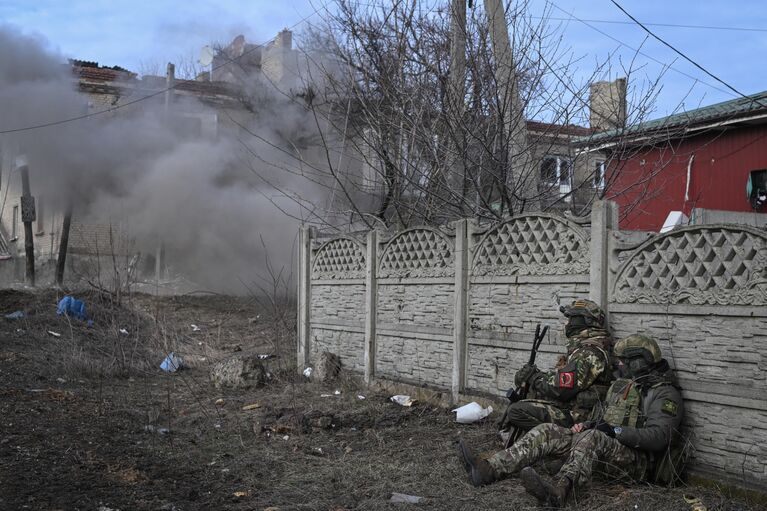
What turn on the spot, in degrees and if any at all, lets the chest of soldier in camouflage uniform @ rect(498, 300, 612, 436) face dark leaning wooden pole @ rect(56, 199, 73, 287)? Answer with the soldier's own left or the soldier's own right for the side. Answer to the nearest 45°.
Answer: approximately 45° to the soldier's own right

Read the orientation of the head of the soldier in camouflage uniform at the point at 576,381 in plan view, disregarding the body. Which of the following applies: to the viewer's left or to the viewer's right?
to the viewer's left

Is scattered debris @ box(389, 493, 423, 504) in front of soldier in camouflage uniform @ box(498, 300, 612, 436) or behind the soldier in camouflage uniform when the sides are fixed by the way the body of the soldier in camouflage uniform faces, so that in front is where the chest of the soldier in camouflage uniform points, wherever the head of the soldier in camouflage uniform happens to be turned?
in front

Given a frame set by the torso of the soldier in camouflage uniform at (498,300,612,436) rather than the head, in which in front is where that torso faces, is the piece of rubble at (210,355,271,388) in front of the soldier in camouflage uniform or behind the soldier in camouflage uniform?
in front

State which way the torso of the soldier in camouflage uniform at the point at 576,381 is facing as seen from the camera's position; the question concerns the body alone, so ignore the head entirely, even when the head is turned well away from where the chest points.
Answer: to the viewer's left

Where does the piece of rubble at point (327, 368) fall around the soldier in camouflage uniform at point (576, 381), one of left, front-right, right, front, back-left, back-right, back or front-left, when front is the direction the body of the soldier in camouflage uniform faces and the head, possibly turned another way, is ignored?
front-right

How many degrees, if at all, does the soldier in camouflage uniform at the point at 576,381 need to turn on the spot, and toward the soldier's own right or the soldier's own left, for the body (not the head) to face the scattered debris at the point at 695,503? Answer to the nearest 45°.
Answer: approximately 135° to the soldier's own left
